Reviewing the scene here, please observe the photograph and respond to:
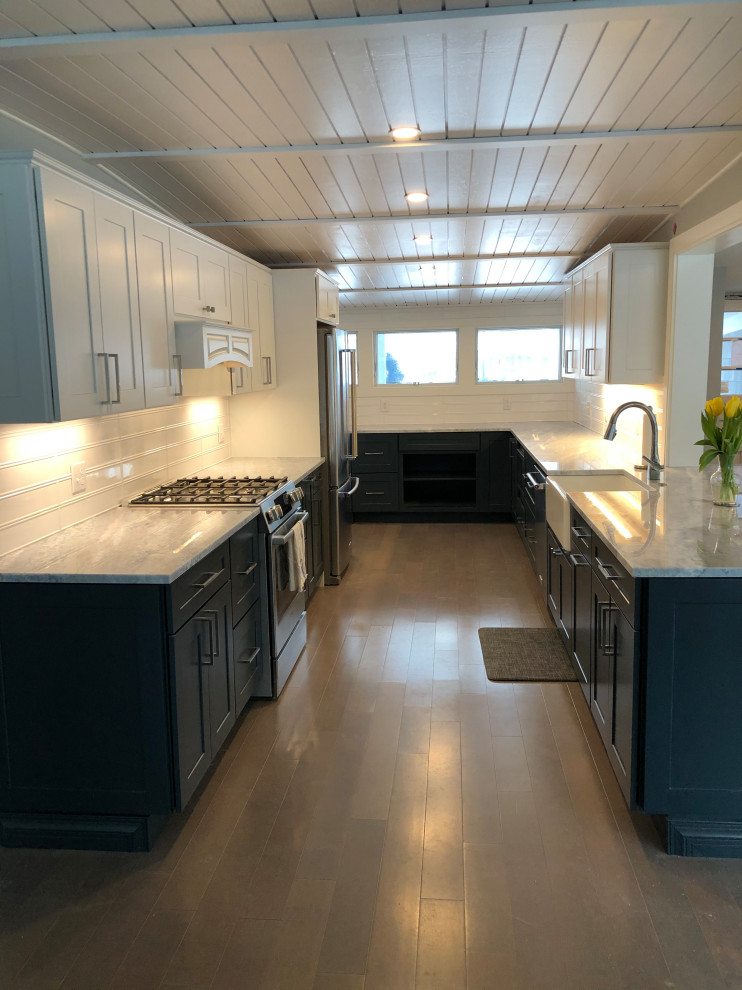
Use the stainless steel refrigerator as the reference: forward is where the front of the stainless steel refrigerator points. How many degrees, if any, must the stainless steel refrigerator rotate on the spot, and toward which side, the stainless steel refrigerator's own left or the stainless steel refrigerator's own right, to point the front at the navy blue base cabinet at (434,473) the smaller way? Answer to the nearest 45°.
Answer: approximately 45° to the stainless steel refrigerator's own left

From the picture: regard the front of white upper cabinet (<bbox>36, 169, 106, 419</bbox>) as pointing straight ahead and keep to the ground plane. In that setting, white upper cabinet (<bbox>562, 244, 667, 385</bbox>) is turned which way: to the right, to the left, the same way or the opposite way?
the opposite way

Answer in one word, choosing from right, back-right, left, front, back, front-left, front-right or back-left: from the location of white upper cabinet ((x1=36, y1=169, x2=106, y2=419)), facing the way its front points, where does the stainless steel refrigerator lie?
left

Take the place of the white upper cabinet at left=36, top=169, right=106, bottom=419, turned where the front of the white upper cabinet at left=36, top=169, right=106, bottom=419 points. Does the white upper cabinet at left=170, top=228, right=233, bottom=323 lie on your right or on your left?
on your left

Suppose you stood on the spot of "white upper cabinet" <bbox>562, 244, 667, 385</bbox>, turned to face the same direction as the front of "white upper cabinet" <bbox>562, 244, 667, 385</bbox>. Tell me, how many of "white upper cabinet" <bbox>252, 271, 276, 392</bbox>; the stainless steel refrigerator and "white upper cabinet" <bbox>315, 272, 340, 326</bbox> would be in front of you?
3

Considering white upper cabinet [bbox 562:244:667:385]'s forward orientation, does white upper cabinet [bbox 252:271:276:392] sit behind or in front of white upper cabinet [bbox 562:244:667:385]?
in front

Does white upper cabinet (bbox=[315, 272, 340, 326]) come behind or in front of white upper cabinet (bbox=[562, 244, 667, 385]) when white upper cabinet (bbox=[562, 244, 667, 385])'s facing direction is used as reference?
in front

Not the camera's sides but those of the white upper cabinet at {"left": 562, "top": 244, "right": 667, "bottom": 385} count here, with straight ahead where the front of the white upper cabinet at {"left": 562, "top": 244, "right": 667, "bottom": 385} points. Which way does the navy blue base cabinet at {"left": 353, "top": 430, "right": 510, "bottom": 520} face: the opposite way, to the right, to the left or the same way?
to the left

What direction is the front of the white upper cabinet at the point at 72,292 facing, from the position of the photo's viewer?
facing the viewer and to the right of the viewer

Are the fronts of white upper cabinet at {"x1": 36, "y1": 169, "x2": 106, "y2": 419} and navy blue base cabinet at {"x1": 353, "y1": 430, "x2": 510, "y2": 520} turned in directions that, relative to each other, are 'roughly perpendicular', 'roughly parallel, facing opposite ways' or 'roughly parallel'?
roughly perpendicular

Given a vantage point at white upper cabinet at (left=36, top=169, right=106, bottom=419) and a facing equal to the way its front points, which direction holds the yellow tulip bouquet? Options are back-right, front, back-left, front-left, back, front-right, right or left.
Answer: front-left

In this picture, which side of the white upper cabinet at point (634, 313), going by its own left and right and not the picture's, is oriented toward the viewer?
left

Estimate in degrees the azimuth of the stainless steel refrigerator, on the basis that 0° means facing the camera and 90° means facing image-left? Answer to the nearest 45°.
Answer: approximately 270°
